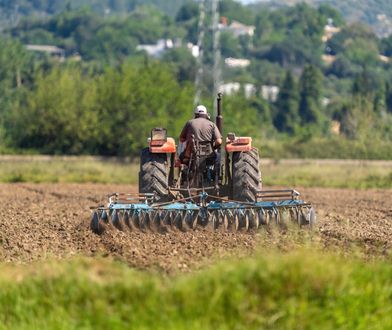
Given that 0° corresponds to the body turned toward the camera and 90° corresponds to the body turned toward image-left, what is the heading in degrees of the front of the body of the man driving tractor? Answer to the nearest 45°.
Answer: approximately 180°

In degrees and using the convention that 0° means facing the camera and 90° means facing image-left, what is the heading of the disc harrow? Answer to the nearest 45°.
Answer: approximately 180°

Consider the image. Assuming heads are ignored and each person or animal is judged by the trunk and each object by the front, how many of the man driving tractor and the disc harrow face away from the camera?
2
